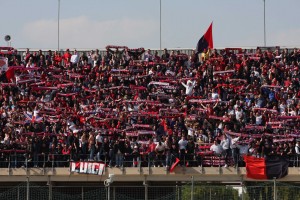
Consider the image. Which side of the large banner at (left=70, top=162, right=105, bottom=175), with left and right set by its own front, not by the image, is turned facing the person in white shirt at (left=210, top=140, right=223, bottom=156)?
left

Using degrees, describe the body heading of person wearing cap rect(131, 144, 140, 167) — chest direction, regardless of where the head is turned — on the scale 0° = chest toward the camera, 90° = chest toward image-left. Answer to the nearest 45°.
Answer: approximately 0°

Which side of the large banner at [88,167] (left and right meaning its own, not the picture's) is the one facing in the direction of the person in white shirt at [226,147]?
left

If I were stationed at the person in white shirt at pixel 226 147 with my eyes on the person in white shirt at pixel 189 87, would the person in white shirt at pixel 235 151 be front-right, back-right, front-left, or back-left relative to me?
back-right

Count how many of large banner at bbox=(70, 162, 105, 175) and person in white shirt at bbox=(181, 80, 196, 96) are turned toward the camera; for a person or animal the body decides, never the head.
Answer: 2

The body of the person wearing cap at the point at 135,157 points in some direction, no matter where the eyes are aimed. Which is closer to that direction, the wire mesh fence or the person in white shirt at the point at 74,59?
the wire mesh fence
